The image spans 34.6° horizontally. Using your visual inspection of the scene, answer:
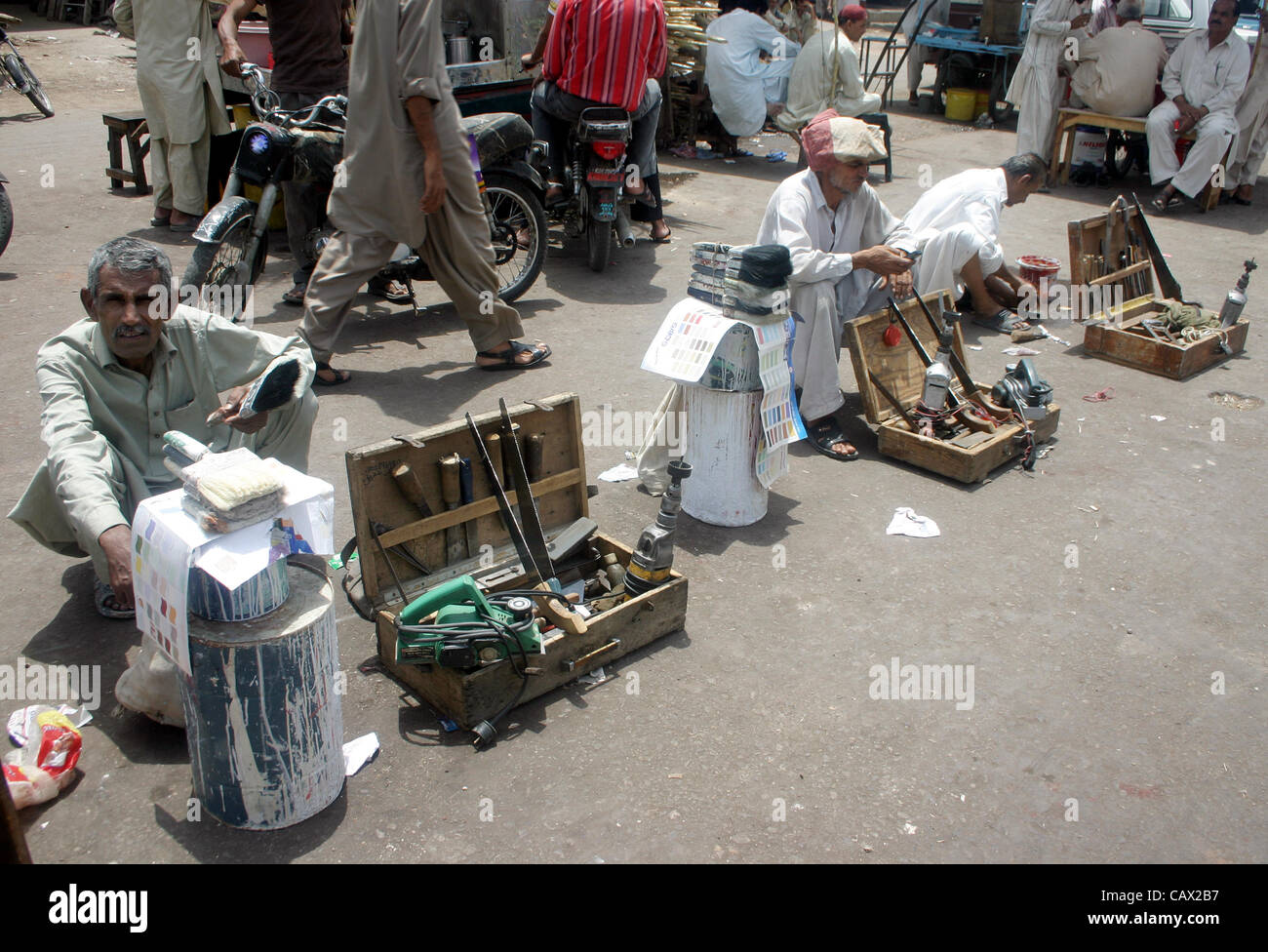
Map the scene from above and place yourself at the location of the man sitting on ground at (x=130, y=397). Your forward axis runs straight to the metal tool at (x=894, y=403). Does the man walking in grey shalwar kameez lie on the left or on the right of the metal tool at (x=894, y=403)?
left

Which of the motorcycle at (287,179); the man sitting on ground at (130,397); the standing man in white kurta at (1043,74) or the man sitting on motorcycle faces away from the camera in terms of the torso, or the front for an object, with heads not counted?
the man sitting on motorcycle

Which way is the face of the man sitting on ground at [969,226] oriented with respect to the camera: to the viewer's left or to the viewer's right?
to the viewer's right

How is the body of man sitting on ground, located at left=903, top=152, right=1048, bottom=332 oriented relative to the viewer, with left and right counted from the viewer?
facing to the right of the viewer

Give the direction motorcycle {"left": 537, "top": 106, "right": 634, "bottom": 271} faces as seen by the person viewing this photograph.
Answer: facing away from the viewer

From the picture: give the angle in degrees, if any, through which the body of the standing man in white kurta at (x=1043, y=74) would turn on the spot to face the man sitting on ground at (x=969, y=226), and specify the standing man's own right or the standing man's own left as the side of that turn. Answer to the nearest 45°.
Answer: approximately 90° to the standing man's own right

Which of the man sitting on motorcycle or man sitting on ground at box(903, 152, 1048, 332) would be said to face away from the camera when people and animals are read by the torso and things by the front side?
the man sitting on motorcycle

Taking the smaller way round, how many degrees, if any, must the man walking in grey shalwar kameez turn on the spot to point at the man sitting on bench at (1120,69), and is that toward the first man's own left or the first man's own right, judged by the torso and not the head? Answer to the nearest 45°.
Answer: approximately 45° to the first man's own left

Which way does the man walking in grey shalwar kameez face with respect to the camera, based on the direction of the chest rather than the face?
to the viewer's right

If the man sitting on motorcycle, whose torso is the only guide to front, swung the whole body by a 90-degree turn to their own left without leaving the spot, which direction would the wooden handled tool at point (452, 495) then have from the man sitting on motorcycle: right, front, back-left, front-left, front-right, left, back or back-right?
left
